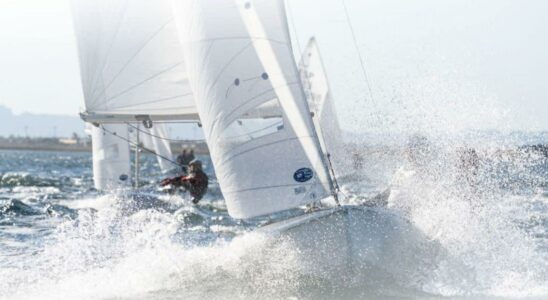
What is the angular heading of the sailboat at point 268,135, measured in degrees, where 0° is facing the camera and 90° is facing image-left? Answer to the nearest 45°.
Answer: approximately 0°

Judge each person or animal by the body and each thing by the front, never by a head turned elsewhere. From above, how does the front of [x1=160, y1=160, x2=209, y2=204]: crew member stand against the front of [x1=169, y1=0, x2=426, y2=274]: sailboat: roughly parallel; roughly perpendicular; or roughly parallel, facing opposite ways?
roughly perpendicular
